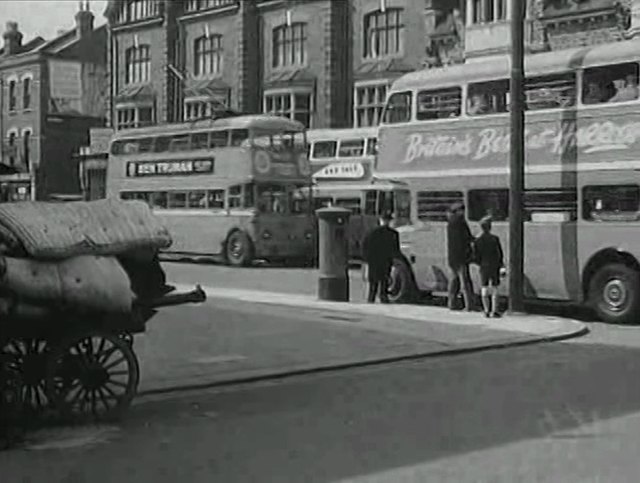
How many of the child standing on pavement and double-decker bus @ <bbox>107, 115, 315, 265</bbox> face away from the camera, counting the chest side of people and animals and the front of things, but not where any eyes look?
1

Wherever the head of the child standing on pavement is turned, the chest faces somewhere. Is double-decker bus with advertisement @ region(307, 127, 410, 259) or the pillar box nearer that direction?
the double-decker bus with advertisement

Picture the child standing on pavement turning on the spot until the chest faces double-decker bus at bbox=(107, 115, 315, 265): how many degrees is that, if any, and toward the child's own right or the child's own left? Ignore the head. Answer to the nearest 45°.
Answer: approximately 45° to the child's own left

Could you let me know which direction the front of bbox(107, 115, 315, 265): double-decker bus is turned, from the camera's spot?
facing the viewer and to the right of the viewer

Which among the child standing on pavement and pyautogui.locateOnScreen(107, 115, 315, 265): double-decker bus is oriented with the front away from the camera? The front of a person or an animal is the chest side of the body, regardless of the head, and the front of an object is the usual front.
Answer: the child standing on pavement

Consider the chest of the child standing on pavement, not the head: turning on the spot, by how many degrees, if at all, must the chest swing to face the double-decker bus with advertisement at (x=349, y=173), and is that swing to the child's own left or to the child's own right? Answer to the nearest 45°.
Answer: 0° — they already face it

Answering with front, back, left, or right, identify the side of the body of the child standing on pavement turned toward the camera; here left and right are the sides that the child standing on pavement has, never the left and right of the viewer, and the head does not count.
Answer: back

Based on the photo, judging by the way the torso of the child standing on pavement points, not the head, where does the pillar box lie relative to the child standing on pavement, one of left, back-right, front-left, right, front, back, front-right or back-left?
front-left

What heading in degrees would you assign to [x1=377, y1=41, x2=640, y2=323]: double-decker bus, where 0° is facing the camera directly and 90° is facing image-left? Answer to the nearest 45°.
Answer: approximately 135°

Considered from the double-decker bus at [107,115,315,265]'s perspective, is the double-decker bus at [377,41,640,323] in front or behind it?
in front
